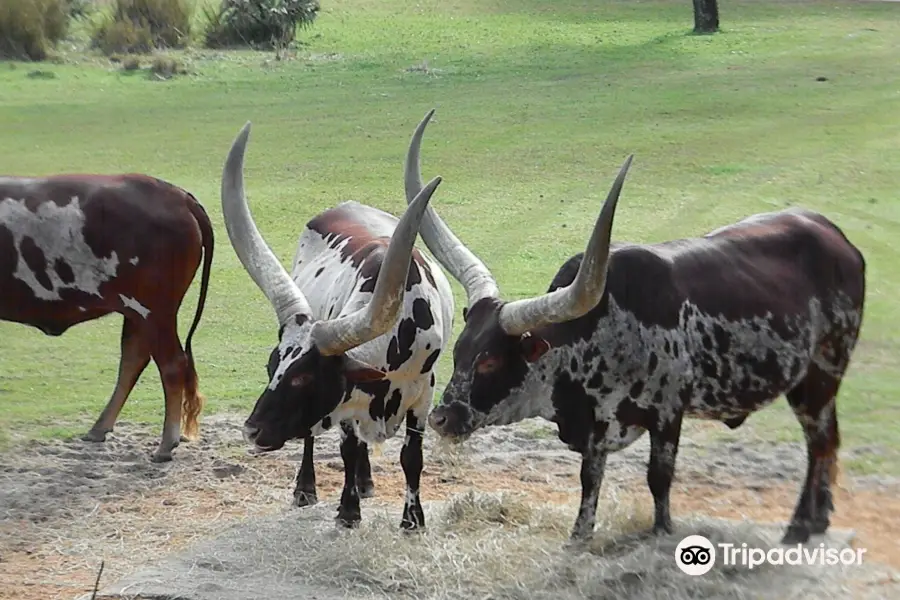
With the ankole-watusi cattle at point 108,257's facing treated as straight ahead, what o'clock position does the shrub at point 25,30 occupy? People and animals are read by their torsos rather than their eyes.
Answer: The shrub is roughly at 3 o'clock from the ankole-watusi cattle.

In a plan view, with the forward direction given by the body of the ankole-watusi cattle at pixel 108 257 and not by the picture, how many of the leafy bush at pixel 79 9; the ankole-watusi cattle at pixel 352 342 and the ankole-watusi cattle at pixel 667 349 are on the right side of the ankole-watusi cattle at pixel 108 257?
1

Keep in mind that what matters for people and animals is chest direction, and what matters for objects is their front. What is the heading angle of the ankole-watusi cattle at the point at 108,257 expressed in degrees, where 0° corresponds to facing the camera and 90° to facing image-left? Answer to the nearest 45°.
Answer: approximately 90°

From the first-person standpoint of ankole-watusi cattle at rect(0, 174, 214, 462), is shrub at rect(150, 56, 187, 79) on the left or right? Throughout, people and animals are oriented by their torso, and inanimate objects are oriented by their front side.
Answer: on its right

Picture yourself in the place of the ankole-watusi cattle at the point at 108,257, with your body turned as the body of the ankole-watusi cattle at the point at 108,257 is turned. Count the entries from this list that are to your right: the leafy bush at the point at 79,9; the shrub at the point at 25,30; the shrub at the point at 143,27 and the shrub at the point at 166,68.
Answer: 4

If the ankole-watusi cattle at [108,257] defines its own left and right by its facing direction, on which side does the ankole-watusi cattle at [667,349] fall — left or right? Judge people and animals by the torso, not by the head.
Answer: on its left

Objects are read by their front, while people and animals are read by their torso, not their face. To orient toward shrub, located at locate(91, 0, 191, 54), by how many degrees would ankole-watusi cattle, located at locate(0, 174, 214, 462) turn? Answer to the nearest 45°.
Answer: approximately 90° to its right

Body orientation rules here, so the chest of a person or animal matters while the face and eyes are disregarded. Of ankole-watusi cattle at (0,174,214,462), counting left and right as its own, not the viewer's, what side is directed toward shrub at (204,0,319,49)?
right

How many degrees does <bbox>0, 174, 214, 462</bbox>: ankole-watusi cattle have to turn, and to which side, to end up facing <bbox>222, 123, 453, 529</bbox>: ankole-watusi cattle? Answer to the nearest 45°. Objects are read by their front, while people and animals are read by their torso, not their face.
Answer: approximately 135° to its left

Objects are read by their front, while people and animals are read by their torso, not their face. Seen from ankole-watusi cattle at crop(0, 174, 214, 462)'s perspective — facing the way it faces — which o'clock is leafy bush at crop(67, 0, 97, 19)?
The leafy bush is roughly at 3 o'clock from the ankole-watusi cattle.

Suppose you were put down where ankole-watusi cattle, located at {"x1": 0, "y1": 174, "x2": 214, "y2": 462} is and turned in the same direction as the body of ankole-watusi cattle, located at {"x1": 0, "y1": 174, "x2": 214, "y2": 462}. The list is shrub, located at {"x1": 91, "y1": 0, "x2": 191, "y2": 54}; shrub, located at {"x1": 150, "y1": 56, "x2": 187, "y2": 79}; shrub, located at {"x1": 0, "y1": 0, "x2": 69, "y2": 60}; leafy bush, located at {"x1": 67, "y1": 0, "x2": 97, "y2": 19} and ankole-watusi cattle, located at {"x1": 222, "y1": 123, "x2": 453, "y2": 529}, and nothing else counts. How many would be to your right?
4
